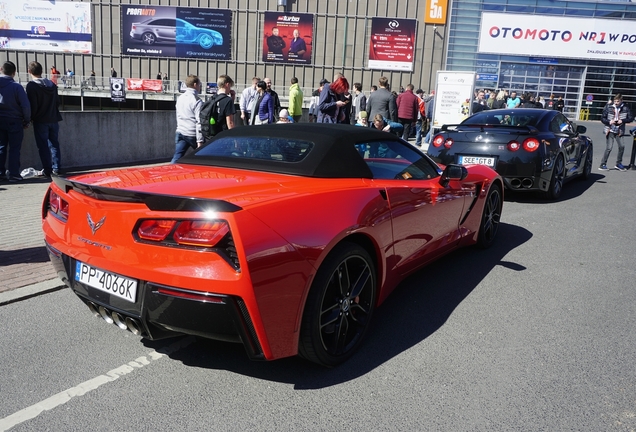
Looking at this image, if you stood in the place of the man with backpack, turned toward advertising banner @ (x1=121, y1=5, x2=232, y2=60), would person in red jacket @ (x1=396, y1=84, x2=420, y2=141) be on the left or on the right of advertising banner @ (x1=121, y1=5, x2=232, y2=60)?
right

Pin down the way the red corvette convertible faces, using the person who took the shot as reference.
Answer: facing away from the viewer and to the right of the viewer

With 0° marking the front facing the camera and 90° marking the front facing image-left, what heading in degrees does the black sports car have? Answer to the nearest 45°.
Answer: approximately 225°

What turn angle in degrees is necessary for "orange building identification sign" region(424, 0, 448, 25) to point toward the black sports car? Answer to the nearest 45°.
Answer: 0° — it already faces it

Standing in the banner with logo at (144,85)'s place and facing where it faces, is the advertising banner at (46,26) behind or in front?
behind

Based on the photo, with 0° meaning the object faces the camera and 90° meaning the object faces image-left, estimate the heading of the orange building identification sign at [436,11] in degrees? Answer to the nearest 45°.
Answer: approximately 0°

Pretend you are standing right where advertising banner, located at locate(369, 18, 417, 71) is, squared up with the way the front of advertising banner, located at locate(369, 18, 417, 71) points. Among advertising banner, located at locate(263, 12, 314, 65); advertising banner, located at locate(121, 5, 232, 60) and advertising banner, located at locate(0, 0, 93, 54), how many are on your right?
3
